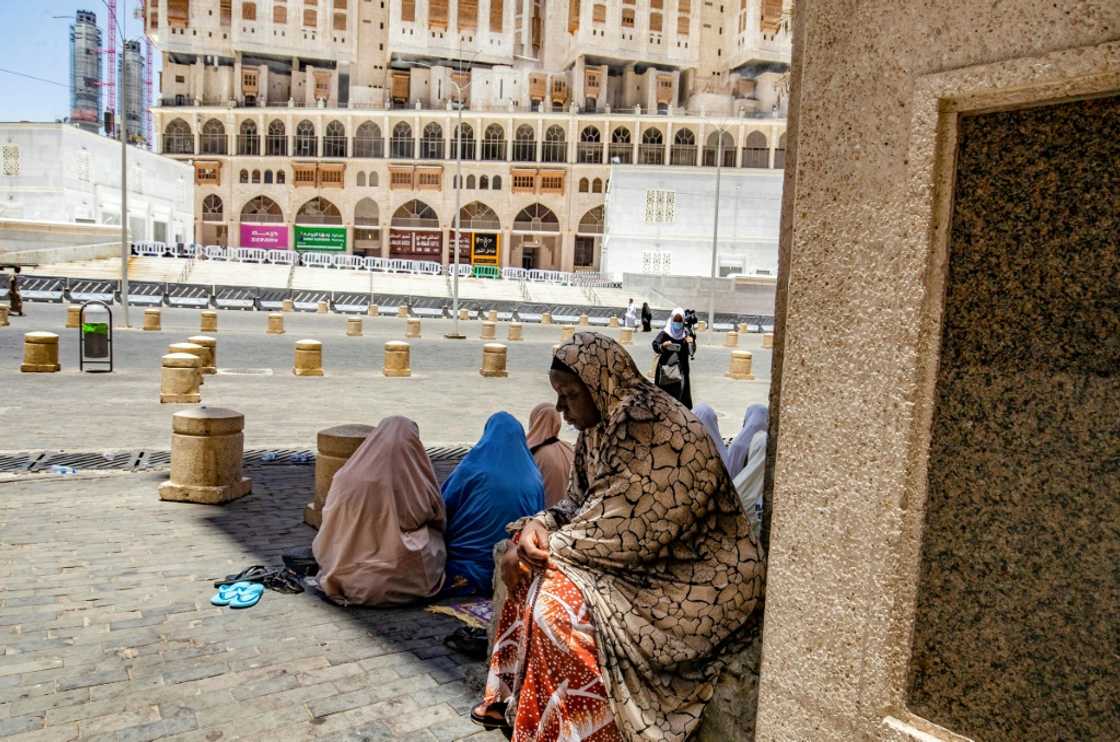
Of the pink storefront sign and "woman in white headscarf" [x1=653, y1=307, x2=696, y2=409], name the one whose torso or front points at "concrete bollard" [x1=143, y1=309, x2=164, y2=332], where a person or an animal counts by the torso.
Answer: the pink storefront sign

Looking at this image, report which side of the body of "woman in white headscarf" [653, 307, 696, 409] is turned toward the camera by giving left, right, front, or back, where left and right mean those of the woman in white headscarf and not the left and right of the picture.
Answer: front

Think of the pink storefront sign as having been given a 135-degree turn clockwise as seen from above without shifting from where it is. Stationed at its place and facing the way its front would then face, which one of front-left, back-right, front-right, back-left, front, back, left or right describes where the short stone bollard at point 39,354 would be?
back-left

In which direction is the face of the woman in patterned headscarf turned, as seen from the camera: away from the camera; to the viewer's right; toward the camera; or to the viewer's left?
to the viewer's left

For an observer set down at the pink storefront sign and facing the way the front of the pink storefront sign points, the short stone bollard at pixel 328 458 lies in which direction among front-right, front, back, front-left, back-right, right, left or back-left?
front

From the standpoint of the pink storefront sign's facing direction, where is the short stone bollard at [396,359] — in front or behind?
in front

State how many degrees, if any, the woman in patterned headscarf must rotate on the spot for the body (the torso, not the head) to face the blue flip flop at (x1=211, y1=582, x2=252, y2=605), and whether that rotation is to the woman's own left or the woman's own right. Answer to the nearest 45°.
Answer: approximately 45° to the woman's own right

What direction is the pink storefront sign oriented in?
toward the camera

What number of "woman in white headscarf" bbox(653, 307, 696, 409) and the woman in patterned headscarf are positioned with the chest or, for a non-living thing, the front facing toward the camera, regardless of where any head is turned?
1

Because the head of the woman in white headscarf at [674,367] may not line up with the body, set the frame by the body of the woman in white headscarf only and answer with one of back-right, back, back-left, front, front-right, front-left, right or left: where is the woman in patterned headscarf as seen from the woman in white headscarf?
front

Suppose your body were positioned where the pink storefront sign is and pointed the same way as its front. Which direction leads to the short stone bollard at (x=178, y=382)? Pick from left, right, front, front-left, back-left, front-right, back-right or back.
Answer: front

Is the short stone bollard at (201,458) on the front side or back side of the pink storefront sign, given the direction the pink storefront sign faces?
on the front side

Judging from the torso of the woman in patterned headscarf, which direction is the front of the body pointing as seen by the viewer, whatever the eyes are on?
to the viewer's left
